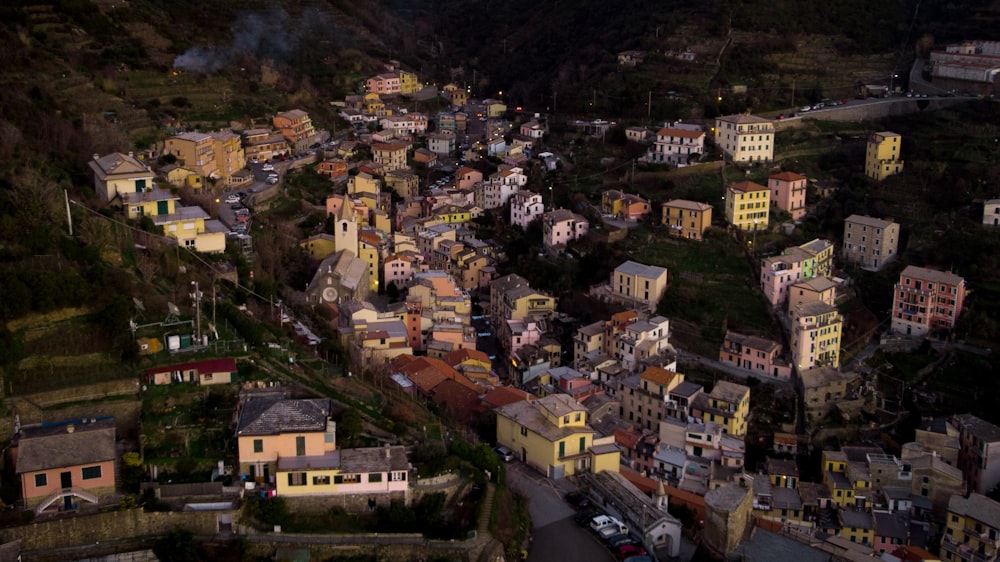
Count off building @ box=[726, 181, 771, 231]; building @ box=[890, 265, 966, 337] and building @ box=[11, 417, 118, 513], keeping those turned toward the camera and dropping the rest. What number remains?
3

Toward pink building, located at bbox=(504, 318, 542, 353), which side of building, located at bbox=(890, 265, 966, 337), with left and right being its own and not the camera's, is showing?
right

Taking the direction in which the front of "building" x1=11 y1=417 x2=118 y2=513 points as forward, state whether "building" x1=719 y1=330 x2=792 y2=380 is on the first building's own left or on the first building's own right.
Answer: on the first building's own left

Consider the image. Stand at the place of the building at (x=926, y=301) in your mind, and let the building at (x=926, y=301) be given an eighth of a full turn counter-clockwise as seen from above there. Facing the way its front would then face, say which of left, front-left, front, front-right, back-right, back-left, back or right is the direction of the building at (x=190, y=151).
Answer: back-right

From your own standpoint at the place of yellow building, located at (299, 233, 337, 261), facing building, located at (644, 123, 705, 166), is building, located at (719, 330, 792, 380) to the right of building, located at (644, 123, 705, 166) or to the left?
right

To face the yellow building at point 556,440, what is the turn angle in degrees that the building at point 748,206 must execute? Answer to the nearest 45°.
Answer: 0° — it already faces it

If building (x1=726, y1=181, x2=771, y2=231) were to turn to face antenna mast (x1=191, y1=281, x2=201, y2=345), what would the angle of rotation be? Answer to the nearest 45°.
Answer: approximately 45° to its right

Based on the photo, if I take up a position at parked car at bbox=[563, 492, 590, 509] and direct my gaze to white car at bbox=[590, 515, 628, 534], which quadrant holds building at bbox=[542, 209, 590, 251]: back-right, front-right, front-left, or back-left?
back-left

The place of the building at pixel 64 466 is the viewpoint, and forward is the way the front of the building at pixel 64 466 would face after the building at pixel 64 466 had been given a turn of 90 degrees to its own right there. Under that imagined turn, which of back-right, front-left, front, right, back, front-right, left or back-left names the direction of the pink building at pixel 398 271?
back-right

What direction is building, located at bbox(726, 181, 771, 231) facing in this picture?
toward the camera

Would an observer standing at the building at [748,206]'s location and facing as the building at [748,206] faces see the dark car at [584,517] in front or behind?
in front

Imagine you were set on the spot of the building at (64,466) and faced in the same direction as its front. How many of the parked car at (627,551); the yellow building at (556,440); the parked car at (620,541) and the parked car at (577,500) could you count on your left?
4

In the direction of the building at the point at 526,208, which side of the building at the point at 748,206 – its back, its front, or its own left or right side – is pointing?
right

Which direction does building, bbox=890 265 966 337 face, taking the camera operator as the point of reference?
facing the viewer

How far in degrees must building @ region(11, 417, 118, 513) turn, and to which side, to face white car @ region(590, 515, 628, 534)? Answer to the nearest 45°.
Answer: approximately 90° to its left

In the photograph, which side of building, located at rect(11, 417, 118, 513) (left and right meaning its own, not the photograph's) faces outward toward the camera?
front

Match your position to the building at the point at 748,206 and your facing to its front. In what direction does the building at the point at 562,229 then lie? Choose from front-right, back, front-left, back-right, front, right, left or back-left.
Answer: right
